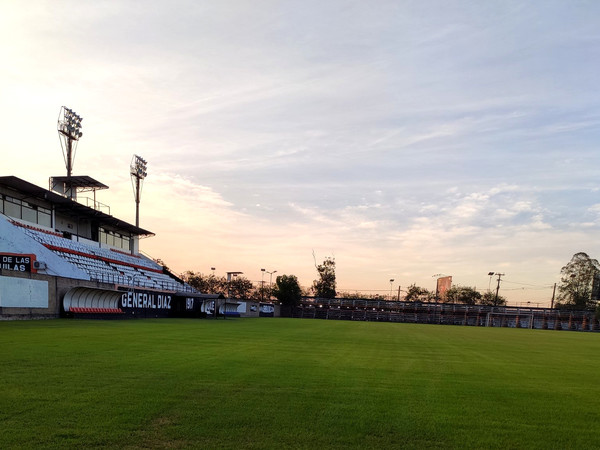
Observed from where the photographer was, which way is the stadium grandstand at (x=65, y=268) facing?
facing the viewer and to the right of the viewer
